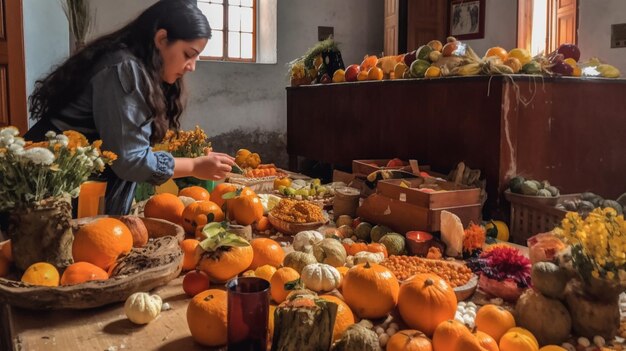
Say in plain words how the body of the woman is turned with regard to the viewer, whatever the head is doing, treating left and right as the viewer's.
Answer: facing to the right of the viewer

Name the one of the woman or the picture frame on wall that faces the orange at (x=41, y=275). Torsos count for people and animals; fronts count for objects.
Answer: the picture frame on wall

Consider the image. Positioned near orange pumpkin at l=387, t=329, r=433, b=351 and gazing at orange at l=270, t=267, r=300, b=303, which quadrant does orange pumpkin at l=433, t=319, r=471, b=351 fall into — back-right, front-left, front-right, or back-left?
back-right

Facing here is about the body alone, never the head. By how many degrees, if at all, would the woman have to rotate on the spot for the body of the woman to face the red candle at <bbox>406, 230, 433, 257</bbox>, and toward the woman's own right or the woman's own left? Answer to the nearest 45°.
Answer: approximately 45° to the woman's own right

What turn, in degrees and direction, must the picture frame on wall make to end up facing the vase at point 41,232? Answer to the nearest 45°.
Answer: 0° — it already faces it

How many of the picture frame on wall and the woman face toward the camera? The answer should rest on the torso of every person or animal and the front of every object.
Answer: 1

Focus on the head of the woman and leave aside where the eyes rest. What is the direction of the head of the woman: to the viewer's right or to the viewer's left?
to the viewer's right

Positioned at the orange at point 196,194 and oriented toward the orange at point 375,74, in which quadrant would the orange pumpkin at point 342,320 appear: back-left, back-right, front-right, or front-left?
back-right

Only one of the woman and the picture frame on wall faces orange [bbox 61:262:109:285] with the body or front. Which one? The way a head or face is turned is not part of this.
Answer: the picture frame on wall
